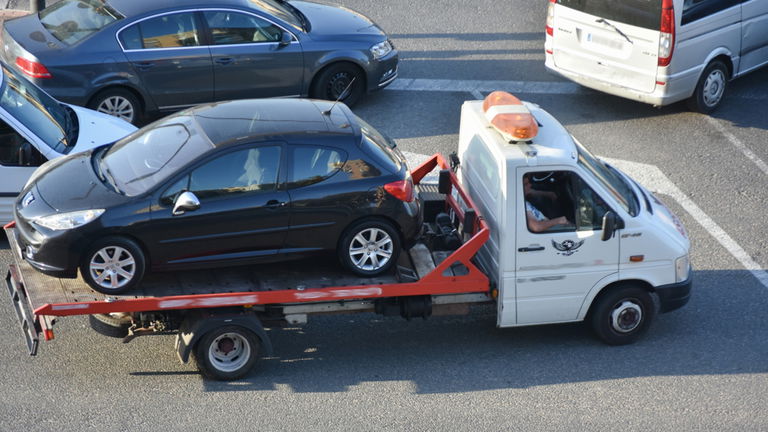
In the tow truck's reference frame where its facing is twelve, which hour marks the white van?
The white van is roughly at 10 o'clock from the tow truck.

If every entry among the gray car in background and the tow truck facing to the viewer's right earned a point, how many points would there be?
2

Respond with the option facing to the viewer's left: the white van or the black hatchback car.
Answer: the black hatchback car

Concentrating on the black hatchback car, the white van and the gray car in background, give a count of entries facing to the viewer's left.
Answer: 1

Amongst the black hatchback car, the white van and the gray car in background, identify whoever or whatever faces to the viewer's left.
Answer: the black hatchback car

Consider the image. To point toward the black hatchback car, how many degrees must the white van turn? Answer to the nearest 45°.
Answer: approximately 180°

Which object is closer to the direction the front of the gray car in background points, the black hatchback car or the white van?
the white van

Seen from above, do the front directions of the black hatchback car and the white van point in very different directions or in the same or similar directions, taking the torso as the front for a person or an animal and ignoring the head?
very different directions

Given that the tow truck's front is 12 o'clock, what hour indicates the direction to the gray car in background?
The gray car in background is roughly at 8 o'clock from the tow truck.

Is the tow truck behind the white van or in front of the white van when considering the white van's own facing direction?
behind

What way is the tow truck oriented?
to the viewer's right

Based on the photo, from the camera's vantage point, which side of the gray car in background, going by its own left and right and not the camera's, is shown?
right

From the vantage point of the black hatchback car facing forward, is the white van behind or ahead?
behind

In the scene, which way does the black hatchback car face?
to the viewer's left

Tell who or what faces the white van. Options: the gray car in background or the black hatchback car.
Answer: the gray car in background

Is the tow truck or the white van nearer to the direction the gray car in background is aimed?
the white van

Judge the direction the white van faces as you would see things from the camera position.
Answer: facing away from the viewer and to the right of the viewer
